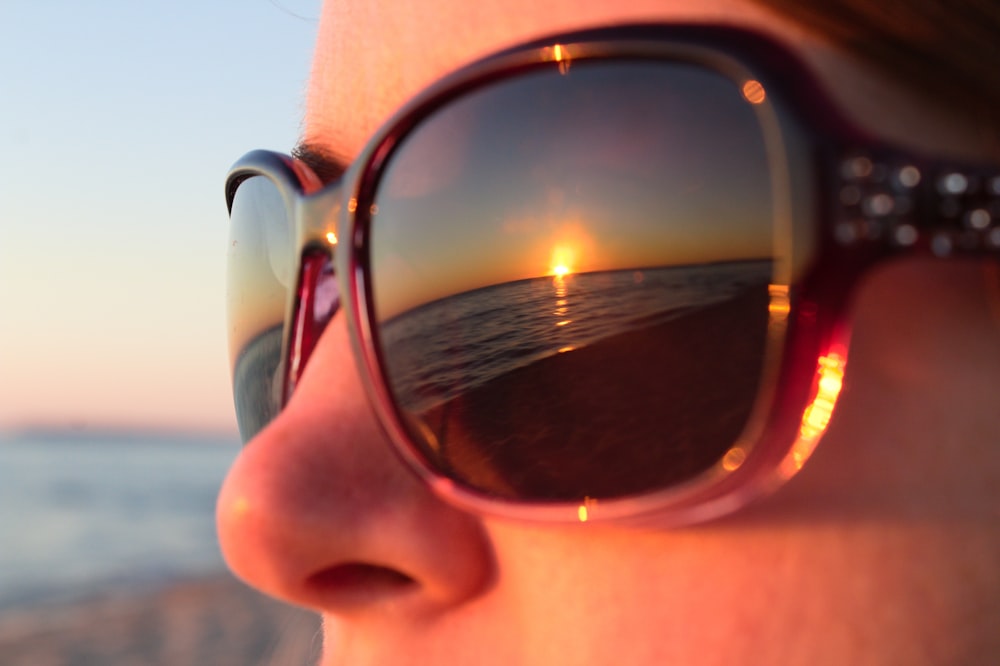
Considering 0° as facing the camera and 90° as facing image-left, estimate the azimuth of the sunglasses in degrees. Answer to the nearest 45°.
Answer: approximately 45°
